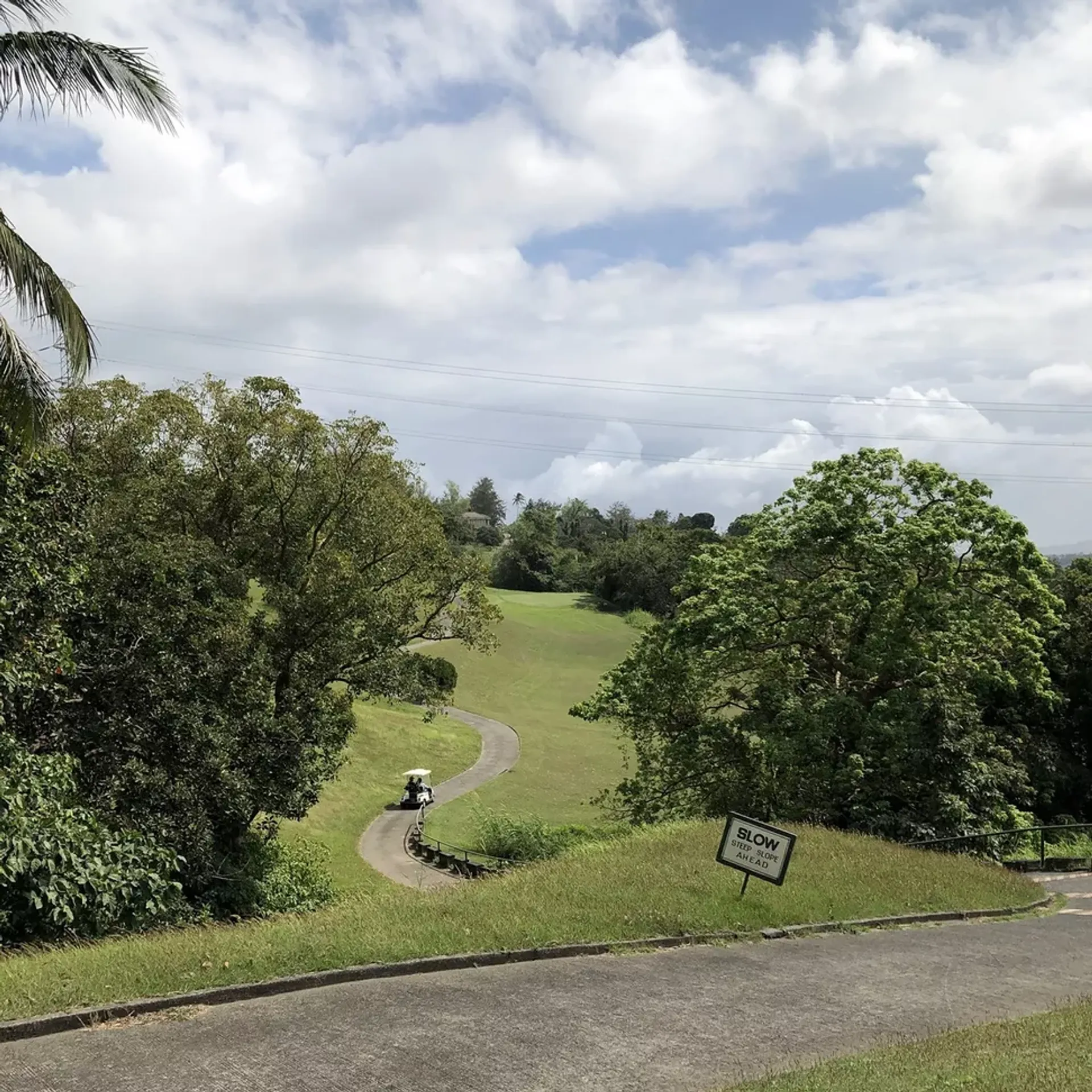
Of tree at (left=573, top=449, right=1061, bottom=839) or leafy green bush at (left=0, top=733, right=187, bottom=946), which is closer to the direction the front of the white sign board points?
the leafy green bush

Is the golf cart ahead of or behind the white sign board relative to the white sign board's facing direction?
behind

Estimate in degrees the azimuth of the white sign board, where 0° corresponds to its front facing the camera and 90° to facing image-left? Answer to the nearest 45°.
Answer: approximately 0°

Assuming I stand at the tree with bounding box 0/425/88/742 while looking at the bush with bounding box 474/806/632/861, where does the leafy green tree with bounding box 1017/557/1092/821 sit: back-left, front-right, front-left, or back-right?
front-right

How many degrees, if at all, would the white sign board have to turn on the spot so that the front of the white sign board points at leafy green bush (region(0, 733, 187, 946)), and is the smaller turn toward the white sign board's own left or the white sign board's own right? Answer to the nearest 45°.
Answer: approximately 90° to the white sign board's own right

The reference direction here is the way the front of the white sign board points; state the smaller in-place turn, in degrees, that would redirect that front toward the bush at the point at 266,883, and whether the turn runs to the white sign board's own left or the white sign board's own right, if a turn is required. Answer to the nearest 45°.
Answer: approximately 135° to the white sign board's own right
